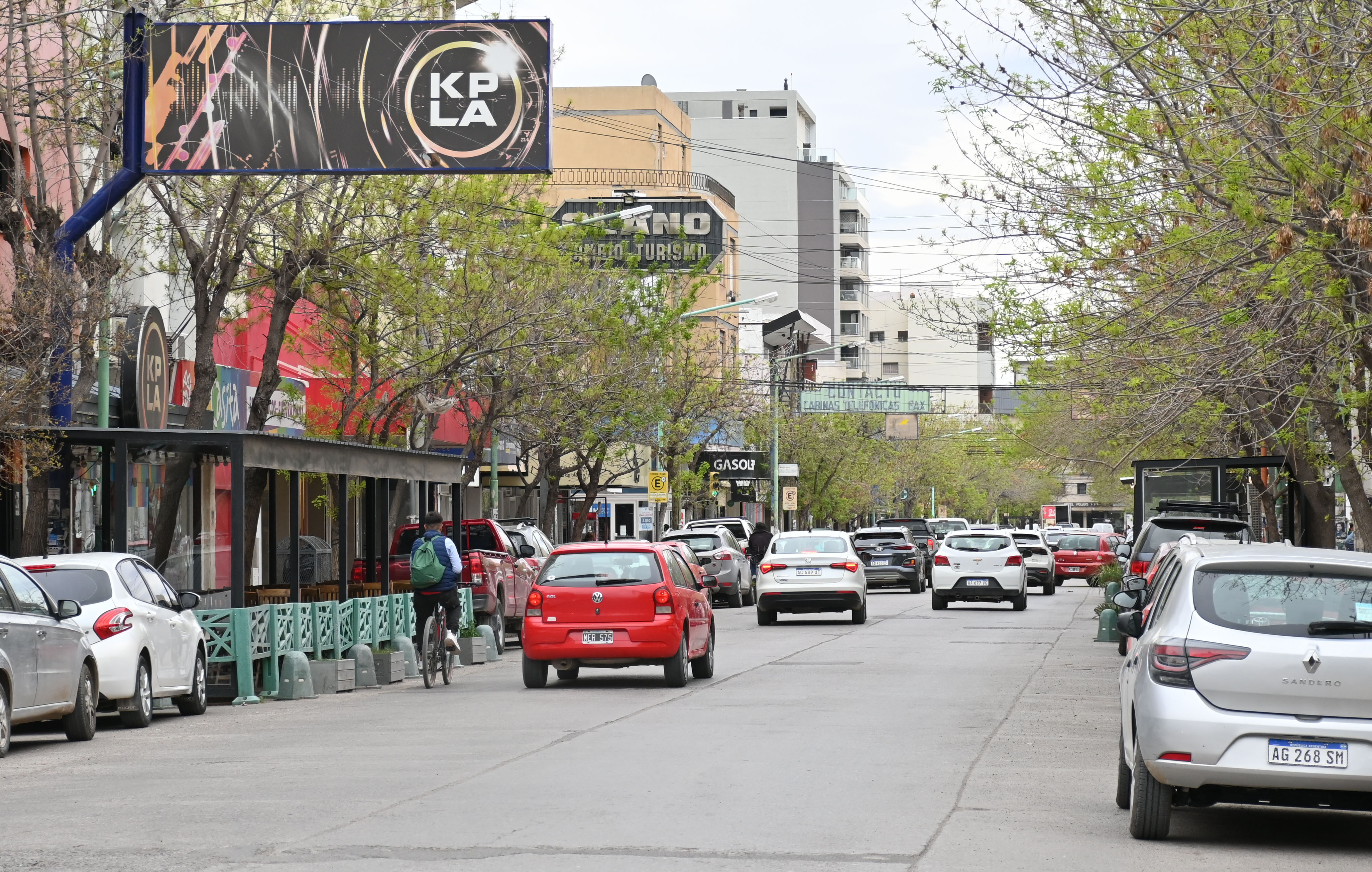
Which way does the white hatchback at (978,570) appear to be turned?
away from the camera

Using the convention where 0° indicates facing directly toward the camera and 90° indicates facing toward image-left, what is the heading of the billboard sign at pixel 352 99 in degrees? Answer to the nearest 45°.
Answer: approximately 0°

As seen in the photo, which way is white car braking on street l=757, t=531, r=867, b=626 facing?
away from the camera

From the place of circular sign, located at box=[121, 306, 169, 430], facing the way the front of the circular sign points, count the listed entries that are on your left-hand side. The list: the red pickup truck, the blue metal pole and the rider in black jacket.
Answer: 2

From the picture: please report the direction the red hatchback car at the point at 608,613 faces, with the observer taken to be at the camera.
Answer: facing away from the viewer

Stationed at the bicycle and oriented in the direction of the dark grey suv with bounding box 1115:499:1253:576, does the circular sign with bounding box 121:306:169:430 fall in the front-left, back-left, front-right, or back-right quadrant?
back-left

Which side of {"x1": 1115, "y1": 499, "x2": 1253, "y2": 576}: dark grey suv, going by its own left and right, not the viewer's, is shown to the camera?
back

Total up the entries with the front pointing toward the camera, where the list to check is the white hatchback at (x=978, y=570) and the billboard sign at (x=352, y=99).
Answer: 1

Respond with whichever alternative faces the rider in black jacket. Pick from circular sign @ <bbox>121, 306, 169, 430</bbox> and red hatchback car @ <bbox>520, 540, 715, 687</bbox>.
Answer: the red hatchback car

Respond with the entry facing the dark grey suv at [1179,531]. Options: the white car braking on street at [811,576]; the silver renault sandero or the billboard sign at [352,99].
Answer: the silver renault sandero

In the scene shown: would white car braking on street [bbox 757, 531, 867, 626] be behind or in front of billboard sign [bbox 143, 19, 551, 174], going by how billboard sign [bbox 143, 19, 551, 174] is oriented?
behind

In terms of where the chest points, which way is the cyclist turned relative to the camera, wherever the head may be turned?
away from the camera

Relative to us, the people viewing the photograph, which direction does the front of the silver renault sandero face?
facing away from the viewer

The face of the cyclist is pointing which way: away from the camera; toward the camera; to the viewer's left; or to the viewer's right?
away from the camera
